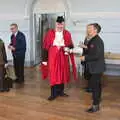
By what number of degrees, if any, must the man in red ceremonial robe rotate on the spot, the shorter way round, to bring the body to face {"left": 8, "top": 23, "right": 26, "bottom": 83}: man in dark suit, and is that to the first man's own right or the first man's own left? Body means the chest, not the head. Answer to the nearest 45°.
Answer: approximately 135° to the first man's own right

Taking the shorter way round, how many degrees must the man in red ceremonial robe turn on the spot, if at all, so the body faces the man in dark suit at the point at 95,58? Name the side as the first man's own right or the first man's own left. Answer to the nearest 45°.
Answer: approximately 45° to the first man's own left

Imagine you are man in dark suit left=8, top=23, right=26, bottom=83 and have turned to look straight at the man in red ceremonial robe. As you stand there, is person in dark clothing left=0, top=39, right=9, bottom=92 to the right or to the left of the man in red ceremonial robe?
right

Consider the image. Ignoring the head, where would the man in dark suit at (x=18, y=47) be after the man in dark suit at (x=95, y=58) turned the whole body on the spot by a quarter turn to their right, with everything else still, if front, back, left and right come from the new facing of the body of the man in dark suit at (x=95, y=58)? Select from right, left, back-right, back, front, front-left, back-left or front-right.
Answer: front-left

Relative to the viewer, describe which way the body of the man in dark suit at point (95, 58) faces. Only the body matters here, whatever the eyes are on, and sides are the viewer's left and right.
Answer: facing to the left of the viewer

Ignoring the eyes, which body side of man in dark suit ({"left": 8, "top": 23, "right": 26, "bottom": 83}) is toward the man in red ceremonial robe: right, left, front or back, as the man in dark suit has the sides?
left
